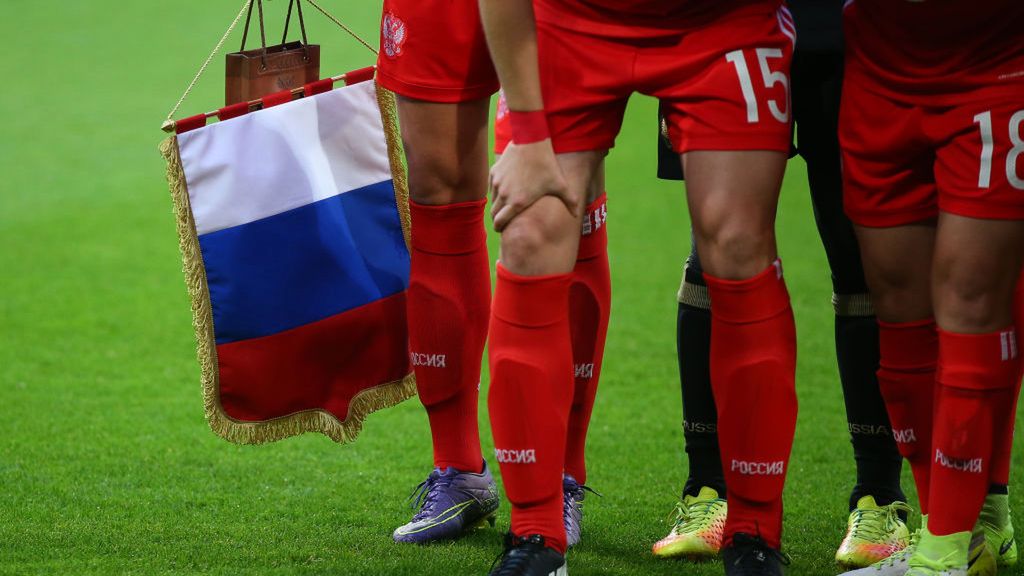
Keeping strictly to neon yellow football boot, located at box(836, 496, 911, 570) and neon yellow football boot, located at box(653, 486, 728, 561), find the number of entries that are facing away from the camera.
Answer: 0

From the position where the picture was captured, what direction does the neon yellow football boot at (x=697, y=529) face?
facing the viewer and to the left of the viewer

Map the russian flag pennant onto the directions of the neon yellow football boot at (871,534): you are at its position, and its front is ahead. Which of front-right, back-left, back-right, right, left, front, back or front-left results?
front-right

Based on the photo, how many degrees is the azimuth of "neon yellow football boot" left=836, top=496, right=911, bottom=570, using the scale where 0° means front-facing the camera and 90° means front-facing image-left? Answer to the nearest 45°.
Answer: approximately 45°

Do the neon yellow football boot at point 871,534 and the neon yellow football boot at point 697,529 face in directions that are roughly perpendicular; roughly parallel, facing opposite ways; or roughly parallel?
roughly parallel

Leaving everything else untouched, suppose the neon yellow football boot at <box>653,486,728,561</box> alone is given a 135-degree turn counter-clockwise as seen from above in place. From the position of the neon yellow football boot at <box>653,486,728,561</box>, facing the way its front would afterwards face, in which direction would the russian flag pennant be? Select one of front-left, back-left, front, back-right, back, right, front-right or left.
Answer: back

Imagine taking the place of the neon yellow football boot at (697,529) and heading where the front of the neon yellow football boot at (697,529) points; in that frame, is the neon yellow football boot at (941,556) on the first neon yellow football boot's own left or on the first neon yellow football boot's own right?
on the first neon yellow football boot's own left

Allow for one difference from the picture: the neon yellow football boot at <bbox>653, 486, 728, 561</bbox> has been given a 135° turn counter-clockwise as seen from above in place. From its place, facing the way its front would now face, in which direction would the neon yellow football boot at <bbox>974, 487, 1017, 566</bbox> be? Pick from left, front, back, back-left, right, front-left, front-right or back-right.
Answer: front
